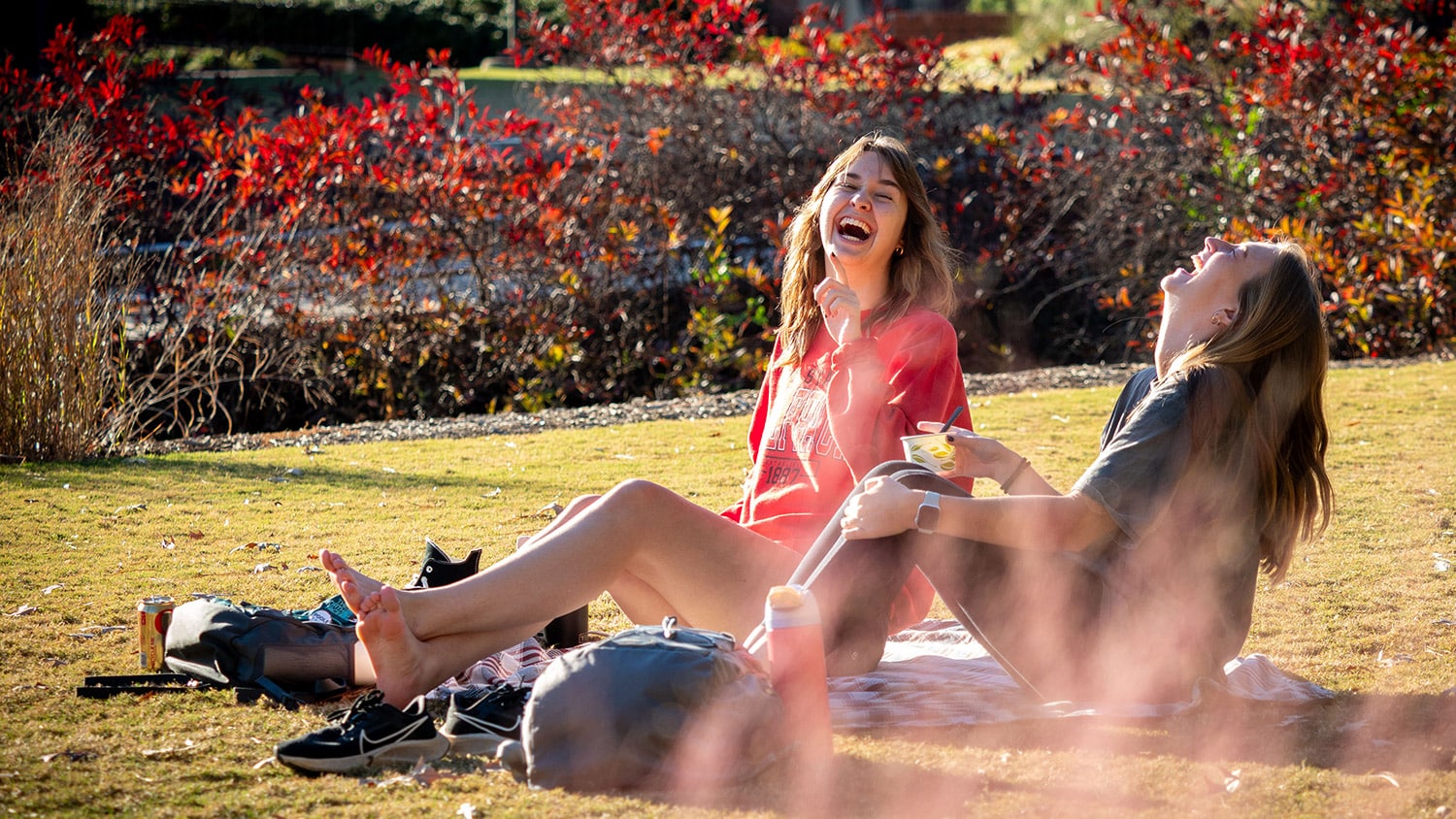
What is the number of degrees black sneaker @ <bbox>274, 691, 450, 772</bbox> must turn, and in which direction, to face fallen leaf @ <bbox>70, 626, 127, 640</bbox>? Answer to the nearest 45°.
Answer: approximately 45° to its right

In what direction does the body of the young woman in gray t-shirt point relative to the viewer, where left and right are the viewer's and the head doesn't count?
facing to the left of the viewer

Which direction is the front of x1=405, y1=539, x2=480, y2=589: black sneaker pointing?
to the viewer's left

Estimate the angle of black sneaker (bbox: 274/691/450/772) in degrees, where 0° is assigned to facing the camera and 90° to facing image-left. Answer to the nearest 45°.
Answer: approximately 90°

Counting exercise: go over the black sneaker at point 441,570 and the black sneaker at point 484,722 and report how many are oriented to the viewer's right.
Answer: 1

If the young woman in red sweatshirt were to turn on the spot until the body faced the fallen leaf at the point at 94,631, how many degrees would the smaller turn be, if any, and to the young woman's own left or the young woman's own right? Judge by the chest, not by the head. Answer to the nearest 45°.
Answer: approximately 45° to the young woman's own right
